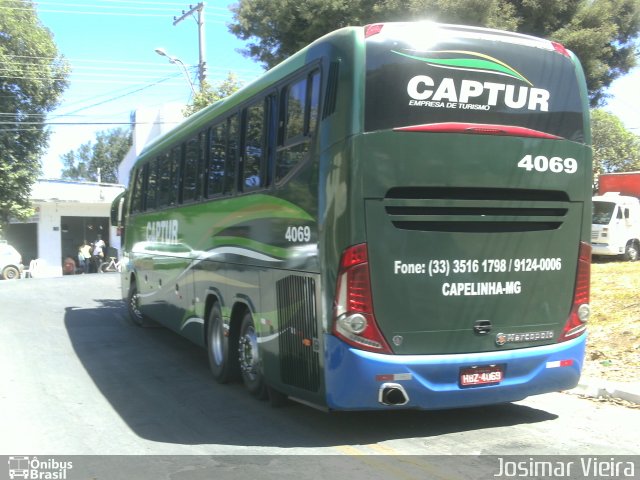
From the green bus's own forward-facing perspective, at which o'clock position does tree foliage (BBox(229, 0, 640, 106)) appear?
The tree foliage is roughly at 2 o'clock from the green bus.

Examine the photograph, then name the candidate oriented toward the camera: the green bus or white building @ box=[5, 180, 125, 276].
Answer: the white building

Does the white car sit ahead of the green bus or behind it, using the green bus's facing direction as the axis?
ahead

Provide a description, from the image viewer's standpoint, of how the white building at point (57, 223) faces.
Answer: facing the viewer

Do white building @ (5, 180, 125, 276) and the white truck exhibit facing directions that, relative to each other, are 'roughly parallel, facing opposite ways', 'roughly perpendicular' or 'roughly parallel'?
roughly perpendicular

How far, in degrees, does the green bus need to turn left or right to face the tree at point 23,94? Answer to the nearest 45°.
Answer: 0° — it already faces it

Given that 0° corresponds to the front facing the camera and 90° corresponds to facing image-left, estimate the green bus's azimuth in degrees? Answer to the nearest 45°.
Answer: approximately 135°

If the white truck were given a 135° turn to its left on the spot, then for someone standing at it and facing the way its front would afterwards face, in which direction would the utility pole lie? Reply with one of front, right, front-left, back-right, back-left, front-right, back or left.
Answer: back

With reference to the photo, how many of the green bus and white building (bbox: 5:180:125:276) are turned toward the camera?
1

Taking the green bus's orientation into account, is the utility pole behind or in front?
in front

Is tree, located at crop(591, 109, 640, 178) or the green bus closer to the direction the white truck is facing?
the green bus

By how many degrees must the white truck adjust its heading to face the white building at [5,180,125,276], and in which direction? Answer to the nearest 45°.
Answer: approximately 45° to its right

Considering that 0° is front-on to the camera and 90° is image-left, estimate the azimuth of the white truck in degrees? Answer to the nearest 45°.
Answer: approximately 45°

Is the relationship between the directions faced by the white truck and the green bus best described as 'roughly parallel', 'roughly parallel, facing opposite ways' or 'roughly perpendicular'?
roughly perpendicular

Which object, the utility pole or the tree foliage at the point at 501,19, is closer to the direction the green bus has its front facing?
the utility pole
